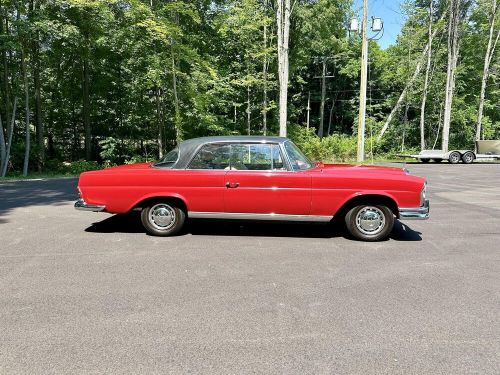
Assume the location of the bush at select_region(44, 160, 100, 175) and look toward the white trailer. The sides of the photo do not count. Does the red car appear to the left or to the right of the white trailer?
right

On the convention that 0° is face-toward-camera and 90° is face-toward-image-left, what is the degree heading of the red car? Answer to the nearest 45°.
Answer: approximately 270°

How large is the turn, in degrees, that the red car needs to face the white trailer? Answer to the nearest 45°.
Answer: approximately 45° to its left

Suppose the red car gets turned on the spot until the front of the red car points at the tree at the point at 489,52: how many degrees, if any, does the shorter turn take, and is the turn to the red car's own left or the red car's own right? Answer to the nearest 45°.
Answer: approximately 45° to the red car's own left

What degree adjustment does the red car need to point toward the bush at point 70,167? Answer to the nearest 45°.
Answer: approximately 135° to its left

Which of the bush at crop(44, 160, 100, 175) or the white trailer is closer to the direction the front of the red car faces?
the white trailer
